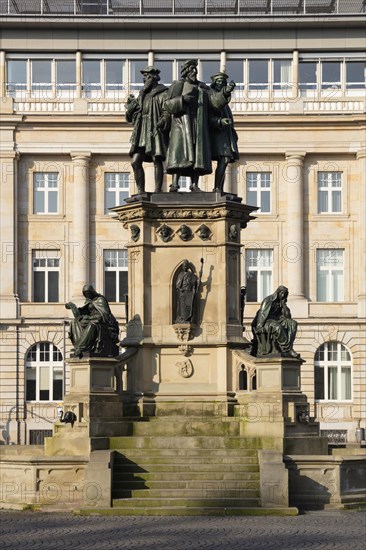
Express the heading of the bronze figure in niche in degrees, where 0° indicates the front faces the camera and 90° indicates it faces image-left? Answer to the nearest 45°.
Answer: approximately 0°

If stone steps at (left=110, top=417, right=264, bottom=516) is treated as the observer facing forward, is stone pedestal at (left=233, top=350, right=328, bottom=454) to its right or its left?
on its left

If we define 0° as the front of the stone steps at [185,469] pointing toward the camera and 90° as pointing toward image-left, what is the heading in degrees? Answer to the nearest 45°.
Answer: approximately 0°

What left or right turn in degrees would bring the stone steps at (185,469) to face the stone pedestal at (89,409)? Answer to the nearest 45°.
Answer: approximately 135° to its right
